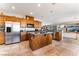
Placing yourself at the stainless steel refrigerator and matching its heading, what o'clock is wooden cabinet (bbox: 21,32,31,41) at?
The wooden cabinet is roughly at 10 o'clock from the stainless steel refrigerator.

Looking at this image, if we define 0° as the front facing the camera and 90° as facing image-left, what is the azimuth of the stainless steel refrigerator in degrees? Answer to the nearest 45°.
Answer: approximately 0°
